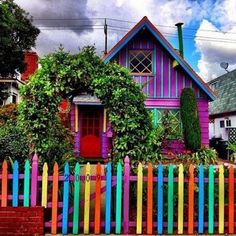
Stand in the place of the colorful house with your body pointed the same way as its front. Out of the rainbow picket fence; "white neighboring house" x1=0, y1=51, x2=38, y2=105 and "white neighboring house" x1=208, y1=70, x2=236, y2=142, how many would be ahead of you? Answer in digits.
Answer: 1

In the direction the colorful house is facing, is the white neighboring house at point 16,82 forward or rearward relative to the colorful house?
rearward

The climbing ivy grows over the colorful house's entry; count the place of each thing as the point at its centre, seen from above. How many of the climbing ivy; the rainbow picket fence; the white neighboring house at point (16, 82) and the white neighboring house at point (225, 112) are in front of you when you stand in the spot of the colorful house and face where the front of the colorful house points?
2

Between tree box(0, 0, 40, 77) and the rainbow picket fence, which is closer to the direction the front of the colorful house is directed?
the rainbow picket fence

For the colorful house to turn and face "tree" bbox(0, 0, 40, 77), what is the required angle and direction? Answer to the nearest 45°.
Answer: approximately 135° to its right

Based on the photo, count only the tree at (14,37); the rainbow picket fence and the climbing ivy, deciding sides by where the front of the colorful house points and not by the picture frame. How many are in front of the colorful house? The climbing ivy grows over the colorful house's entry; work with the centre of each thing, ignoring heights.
2

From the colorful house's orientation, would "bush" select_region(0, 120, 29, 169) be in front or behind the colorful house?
in front

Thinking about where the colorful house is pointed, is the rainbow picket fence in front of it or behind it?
in front

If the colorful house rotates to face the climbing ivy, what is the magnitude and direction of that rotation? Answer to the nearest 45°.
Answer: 0° — it already faces it

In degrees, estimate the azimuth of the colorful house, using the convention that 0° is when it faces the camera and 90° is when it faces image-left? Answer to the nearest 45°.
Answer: approximately 0°

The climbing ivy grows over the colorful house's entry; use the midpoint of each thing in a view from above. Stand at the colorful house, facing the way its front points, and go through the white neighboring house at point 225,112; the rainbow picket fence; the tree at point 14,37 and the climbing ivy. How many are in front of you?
2
